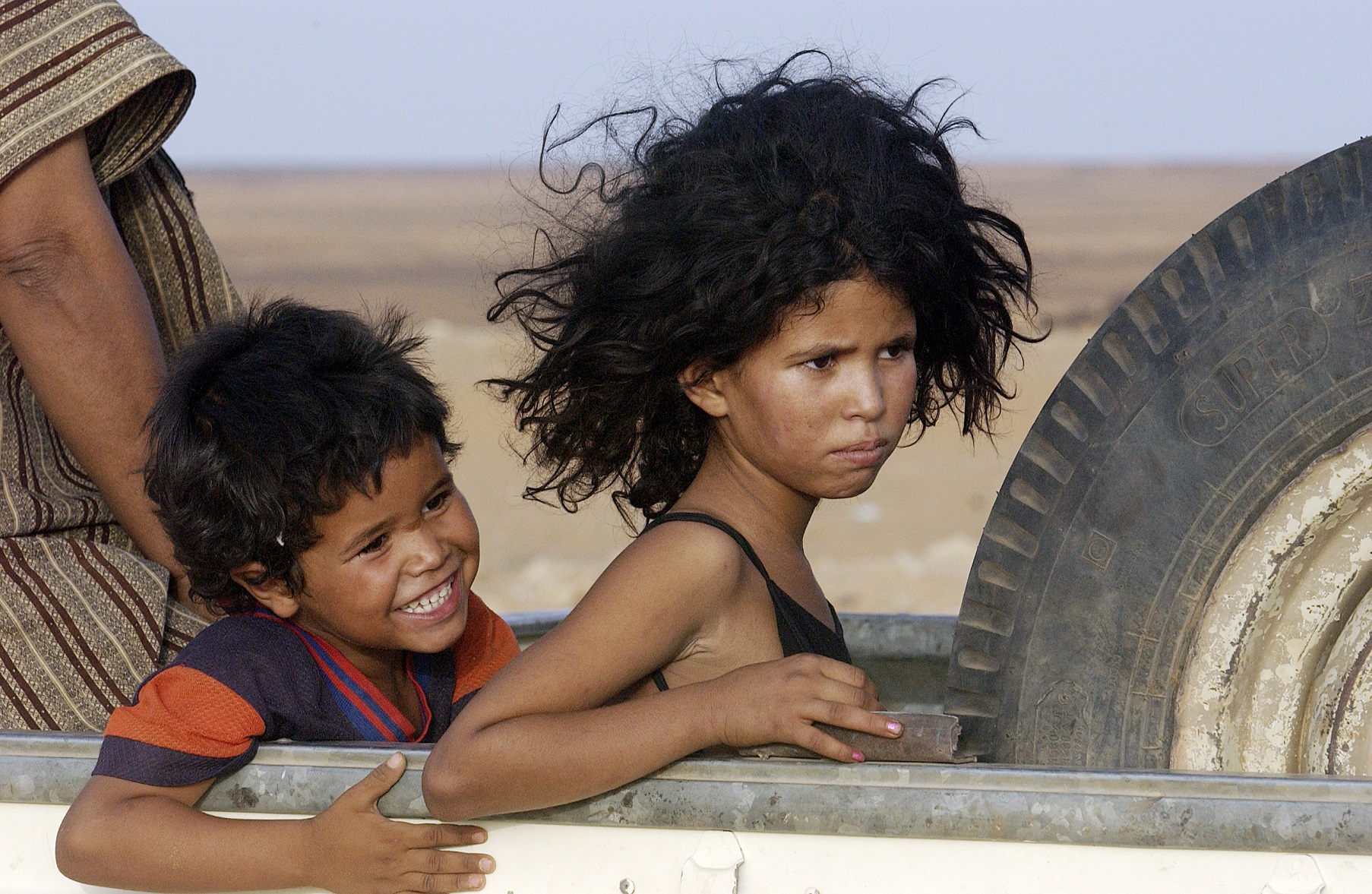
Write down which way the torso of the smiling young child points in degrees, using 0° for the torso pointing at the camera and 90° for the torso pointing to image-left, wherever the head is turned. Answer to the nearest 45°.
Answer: approximately 315°

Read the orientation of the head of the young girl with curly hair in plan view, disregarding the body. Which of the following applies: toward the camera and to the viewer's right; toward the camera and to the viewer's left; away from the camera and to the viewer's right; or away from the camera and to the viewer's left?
toward the camera and to the viewer's right

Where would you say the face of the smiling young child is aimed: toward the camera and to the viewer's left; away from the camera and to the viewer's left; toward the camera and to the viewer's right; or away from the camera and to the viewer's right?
toward the camera and to the viewer's right
